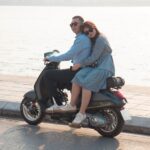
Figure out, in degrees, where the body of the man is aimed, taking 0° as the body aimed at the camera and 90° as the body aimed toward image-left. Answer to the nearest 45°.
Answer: approximately 90°

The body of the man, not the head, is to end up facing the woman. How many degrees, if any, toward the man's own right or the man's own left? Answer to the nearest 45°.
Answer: approximately 135° to the man's own left
